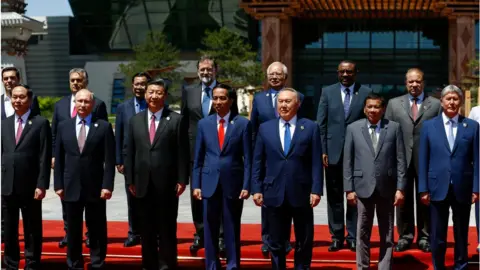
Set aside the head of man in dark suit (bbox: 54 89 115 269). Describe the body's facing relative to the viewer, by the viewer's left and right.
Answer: facing the viewer

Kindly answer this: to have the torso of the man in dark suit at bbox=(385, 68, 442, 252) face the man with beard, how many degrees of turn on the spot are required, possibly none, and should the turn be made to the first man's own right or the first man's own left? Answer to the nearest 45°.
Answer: approximately 90° to the first man's own right

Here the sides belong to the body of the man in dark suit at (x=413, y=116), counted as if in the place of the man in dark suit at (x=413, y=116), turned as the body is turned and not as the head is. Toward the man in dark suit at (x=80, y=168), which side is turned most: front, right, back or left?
right

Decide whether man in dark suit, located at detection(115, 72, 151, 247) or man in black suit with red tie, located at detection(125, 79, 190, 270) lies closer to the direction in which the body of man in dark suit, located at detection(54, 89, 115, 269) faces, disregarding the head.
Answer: the man in black suit with red tie

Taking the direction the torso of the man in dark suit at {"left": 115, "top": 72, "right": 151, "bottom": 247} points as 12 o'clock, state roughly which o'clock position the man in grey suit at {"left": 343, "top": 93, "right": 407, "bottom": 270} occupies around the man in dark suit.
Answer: The man in grey suit is roughly at 10 o'clock from the man in dark suit.

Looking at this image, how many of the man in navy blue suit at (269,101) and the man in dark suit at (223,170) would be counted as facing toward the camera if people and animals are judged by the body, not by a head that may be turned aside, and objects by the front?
2

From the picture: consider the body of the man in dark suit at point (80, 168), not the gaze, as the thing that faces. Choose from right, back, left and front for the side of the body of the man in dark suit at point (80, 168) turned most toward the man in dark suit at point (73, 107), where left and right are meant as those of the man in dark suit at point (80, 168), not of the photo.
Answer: back

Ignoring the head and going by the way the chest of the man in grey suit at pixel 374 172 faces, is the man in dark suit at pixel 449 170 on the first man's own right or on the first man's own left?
on the first man's own left

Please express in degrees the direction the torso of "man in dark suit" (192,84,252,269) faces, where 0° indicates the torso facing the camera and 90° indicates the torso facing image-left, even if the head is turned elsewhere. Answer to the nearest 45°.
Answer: approximately 0°

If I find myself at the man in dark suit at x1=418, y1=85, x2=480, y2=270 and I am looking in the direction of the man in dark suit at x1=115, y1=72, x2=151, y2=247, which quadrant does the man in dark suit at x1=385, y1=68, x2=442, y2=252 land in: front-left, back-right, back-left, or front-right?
front-right

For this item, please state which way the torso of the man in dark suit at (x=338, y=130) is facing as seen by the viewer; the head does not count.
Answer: toward the camera

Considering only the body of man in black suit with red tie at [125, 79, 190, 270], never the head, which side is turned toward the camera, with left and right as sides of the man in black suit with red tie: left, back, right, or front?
front

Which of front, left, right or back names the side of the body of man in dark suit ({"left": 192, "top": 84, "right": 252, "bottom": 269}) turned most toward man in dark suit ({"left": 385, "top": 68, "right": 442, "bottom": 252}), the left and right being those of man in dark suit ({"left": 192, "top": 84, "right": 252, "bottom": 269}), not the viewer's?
left

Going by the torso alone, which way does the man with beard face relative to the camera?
toward the camera

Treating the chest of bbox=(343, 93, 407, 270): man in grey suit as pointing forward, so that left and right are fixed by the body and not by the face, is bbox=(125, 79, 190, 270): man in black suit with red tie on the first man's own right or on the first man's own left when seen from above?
on the first man's own right
